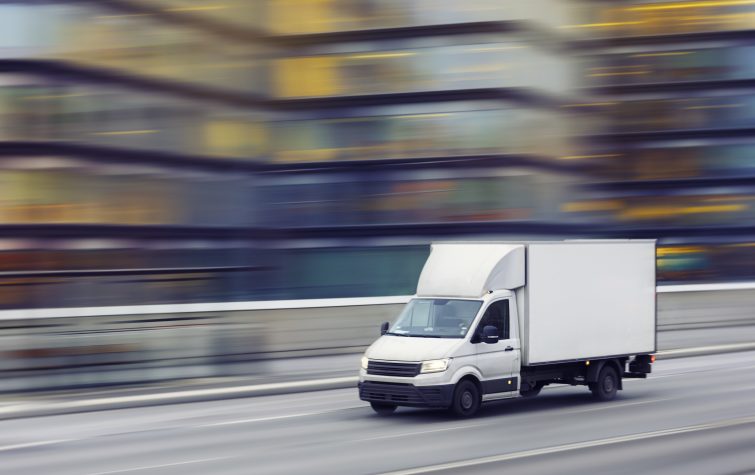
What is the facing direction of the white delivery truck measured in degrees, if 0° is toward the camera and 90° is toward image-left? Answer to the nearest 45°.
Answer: approximately 45°

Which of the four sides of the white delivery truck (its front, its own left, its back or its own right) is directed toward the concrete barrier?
right
